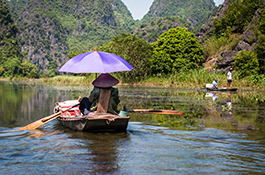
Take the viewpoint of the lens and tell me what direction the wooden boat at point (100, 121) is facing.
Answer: facing away from the viewer and to the left of the viewer

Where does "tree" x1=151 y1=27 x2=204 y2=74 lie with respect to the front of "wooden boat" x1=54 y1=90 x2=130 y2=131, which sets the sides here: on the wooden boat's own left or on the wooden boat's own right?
on the wooden boat's own right

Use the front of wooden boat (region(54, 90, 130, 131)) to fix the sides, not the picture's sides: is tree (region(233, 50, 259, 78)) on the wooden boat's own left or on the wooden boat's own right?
on the wooden boat's own right
